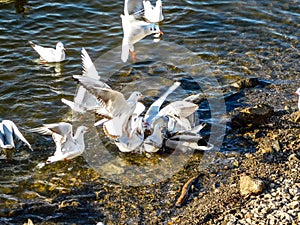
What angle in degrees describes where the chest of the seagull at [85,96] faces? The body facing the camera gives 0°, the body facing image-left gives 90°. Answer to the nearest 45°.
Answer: approximately 270°

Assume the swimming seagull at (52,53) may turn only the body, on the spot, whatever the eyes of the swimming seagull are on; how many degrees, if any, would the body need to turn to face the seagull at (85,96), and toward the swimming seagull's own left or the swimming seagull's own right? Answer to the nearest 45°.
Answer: approximately 90° to the swimming seagull's own right

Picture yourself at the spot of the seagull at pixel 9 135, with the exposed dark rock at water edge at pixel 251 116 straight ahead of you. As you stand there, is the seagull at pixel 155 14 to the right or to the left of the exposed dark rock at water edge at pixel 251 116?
left

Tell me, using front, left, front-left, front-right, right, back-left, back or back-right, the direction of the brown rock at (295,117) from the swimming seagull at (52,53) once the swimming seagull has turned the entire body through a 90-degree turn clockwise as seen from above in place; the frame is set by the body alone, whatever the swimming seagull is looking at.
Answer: front-left

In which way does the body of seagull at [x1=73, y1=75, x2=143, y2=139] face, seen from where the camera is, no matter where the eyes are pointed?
to the viewer's right

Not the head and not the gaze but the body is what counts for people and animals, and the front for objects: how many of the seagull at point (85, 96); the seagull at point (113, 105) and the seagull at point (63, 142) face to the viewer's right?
3

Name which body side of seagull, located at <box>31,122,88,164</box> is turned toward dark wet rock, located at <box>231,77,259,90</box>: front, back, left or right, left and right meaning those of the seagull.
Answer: front

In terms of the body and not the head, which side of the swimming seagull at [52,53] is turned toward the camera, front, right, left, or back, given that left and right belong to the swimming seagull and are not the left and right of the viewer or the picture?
right

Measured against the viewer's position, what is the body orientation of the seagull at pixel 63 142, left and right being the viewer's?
facing to the right of the viewer

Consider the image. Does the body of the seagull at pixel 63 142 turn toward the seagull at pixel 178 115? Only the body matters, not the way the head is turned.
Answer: yes
